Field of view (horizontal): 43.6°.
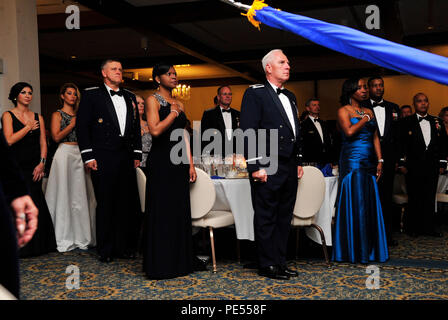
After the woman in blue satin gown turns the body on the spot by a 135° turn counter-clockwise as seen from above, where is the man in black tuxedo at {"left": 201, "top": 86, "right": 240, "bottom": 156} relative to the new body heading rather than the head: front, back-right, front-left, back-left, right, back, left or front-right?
front-left

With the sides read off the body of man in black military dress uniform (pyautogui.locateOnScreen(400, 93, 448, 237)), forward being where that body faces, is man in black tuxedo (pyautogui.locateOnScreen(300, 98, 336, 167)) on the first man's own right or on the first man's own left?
on the first man's own right

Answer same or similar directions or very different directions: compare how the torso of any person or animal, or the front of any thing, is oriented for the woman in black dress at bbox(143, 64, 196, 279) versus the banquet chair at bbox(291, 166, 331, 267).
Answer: very different directions

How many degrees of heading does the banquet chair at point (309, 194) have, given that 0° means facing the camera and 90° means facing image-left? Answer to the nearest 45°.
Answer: approximately 135°

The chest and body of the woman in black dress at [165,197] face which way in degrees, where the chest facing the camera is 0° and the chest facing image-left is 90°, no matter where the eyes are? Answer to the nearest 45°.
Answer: approximately 315°

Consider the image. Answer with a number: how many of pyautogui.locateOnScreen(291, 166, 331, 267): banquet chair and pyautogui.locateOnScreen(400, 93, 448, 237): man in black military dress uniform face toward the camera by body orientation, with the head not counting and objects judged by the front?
1

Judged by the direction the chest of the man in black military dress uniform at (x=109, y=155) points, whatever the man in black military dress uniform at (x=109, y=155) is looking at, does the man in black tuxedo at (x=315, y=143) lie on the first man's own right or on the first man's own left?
on the first man's own left

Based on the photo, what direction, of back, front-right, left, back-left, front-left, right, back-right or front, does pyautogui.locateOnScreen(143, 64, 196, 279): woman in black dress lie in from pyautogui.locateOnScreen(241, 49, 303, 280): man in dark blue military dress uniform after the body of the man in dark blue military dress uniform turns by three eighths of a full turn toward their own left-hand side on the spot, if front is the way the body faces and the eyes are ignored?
left

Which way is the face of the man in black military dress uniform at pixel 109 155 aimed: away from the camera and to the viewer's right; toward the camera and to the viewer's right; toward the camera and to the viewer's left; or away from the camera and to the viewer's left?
toward the camera and to the viewer's right
